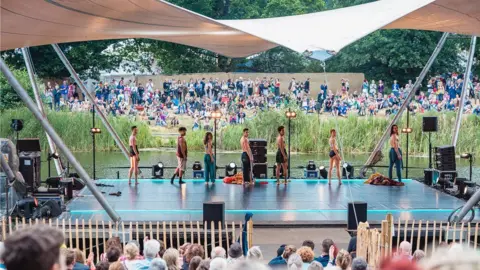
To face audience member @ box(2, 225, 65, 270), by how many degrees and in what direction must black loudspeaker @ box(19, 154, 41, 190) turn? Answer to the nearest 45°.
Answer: approximately 45° to its right

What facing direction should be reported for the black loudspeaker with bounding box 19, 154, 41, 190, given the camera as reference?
facing the viewer and to the right of the viewer

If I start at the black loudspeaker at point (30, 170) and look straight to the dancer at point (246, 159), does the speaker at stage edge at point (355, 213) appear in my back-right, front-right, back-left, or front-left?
front-right

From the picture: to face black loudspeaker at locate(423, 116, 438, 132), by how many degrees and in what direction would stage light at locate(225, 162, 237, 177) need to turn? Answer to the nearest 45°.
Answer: approximately 90° to its left

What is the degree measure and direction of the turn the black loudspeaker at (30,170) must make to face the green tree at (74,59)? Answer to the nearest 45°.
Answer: approximately 135° to its left

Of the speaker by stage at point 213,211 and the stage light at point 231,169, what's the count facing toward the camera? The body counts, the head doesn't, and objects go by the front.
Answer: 2

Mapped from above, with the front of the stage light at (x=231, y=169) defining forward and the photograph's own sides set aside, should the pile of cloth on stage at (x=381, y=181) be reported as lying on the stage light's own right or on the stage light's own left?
on the stage light's own left

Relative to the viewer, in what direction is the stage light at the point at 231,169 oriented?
toward the camera

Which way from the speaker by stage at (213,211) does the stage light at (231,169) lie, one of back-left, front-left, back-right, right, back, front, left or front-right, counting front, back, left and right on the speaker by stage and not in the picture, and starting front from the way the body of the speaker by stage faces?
back

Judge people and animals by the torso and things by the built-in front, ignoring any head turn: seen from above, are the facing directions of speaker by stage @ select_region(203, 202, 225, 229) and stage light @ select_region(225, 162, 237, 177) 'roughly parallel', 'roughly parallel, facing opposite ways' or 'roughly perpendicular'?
roughly parallel

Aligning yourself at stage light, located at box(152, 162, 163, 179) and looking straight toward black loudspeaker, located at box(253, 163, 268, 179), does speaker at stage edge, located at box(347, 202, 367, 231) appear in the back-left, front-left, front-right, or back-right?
front-right

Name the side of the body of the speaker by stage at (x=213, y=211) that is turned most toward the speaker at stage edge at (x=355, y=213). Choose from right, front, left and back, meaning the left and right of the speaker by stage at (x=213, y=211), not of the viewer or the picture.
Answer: left

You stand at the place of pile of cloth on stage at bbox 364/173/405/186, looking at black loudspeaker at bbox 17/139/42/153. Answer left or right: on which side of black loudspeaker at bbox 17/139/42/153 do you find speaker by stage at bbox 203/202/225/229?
left

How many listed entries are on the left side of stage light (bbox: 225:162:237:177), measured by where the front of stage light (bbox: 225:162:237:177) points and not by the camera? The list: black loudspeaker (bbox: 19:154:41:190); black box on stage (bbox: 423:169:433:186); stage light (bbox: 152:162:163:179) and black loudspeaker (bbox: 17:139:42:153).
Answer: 1
